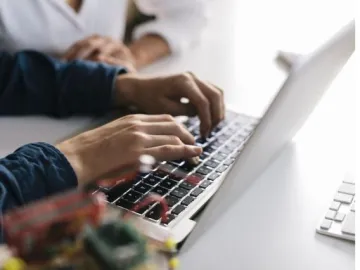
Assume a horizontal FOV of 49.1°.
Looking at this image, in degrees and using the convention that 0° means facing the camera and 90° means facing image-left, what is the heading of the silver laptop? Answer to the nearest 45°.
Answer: approximately 135°
